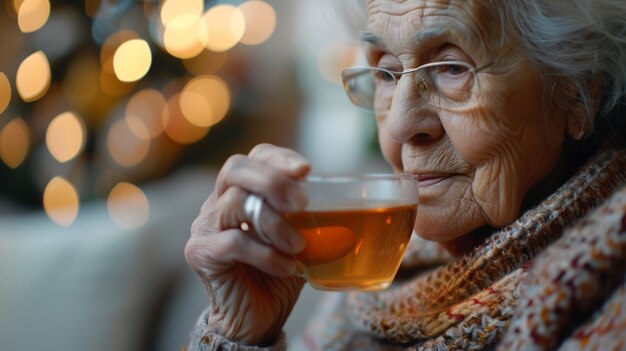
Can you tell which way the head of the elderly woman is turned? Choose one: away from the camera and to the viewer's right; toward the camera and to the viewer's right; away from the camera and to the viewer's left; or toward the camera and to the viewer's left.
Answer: toward the camera and to the viewer's left

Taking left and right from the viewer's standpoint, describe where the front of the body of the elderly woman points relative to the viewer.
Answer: facing the viewer and to the left of the viewer
